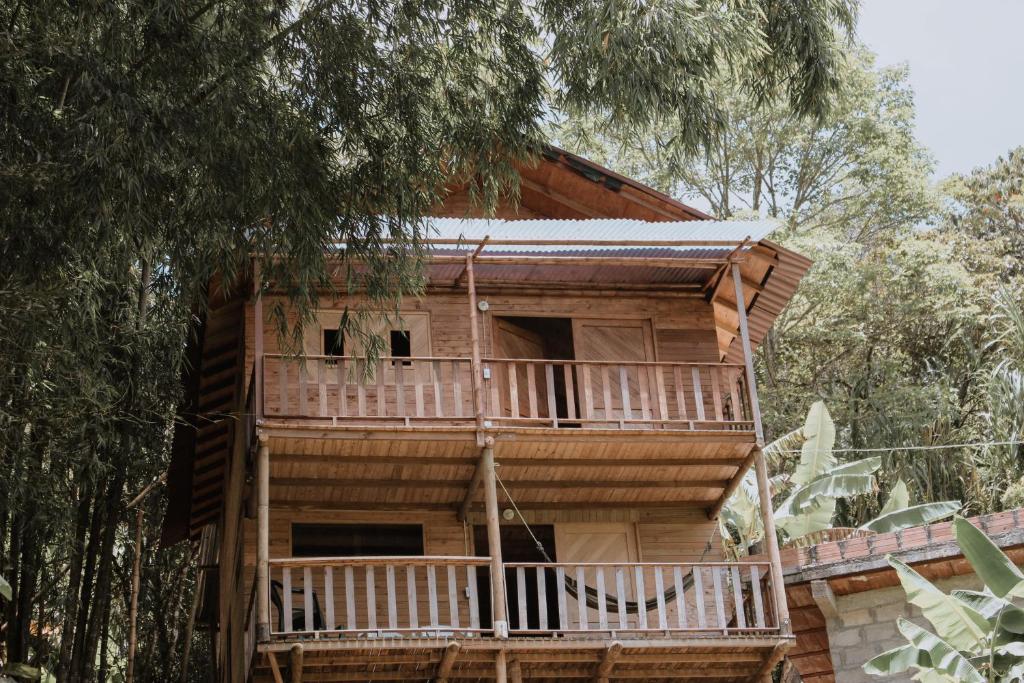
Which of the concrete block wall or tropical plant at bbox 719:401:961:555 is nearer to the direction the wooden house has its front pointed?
the concrete block wall

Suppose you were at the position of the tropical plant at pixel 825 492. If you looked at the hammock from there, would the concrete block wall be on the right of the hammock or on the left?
left

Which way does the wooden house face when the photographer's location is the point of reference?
facing the viewer

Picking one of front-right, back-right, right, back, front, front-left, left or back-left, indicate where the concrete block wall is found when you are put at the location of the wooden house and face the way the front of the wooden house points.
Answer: left

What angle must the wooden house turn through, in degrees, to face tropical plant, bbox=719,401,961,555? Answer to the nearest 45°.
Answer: approximately 135° to its left
